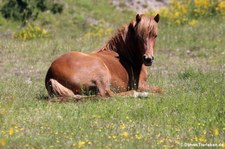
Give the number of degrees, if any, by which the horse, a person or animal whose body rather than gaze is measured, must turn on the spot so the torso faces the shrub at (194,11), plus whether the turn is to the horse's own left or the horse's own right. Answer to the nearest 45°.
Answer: approximately 90° to the horse's own left

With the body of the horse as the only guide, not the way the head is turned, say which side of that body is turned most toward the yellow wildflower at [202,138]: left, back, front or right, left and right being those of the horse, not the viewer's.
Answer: right

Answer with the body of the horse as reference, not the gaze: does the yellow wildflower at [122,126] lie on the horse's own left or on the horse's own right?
on the horse's own right

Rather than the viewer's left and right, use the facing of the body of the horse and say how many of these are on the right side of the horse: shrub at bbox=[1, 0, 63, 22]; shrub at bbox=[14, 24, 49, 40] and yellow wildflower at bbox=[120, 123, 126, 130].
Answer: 1

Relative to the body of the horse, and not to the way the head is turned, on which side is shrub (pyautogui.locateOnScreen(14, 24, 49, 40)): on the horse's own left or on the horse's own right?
on the horse's own left

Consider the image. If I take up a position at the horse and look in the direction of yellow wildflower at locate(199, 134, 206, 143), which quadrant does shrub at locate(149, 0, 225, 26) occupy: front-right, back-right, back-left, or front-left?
back-left

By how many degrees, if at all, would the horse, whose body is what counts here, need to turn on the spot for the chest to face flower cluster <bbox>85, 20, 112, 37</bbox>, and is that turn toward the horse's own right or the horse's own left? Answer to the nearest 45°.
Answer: approximately 90° to the horse's own left

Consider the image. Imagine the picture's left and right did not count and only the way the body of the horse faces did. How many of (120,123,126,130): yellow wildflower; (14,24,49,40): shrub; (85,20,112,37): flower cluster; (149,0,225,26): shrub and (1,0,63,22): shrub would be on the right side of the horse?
1

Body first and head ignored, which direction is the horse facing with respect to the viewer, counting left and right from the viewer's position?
facing to the right of the viewer

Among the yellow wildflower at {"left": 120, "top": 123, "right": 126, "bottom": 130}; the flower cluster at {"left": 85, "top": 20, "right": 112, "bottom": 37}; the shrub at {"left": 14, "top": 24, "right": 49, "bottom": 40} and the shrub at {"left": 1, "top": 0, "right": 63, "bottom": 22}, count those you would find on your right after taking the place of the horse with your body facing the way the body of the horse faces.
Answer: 1

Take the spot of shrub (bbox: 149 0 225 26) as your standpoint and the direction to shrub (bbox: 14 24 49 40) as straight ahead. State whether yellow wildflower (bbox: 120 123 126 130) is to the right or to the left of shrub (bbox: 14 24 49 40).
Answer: left
